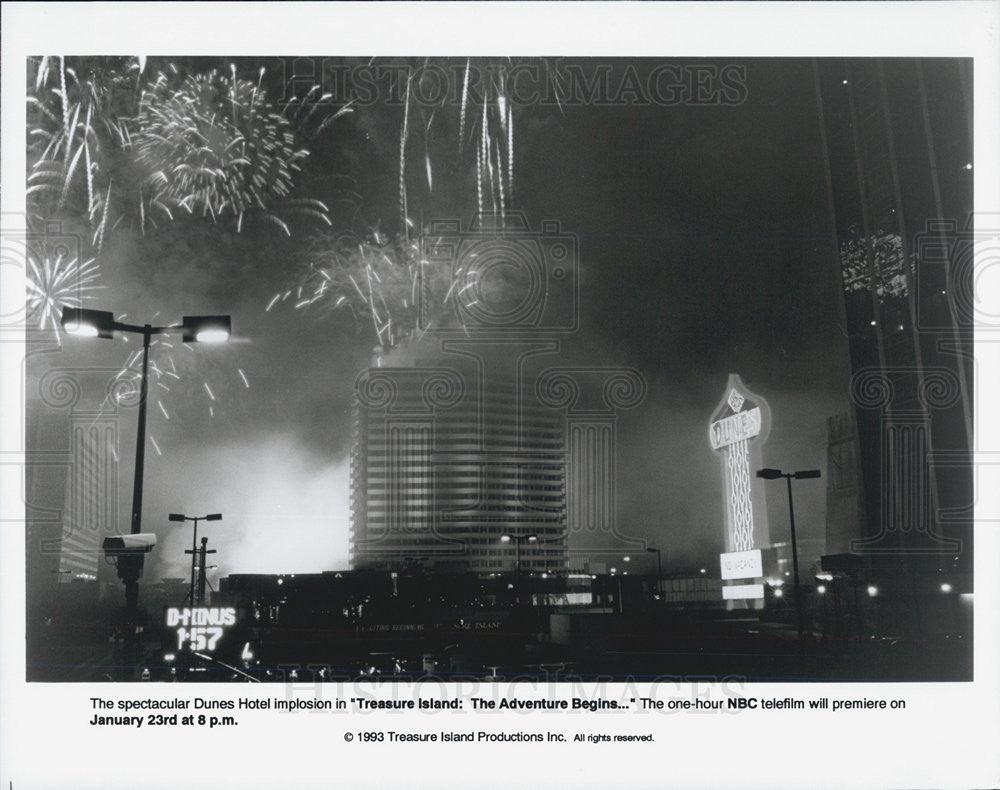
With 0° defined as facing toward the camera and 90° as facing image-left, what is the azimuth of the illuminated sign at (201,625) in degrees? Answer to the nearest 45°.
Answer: approximately 0°
